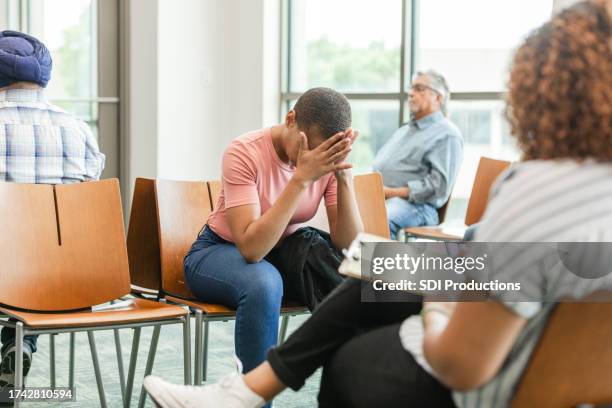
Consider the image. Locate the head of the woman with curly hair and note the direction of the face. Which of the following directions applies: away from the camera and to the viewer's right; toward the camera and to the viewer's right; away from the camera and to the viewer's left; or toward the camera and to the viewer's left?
away from the camera and to the viewer's left

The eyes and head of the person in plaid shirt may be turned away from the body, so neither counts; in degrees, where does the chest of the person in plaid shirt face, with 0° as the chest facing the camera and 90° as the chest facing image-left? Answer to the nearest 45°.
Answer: approximately 180°

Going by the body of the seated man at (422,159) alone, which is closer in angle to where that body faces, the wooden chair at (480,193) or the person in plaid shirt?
the person in plaid shirt

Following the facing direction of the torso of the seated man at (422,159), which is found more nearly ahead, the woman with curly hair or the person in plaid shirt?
the person in plaid shirt

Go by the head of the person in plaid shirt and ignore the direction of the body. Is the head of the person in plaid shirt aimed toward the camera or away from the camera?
away from the camera

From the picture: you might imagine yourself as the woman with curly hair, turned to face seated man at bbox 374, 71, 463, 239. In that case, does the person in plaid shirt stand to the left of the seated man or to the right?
left

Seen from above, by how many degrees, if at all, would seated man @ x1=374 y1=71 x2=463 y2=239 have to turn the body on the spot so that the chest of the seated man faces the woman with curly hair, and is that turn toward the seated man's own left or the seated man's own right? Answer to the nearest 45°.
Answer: approximately 45° to the seated man's own left
